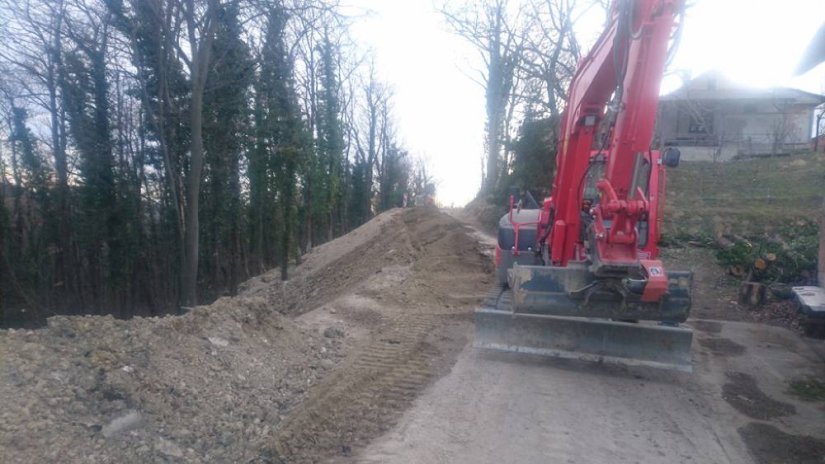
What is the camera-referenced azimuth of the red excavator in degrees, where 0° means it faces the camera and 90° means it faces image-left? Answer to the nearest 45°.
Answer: approximately 0°

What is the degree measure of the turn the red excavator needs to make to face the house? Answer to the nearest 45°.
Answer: approximately 180°

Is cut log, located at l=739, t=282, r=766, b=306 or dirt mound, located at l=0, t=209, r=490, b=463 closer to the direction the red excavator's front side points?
the dirt mound

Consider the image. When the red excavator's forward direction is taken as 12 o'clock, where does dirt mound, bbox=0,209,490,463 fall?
The dirt mound is roughly at 2 o'clock from the red excavator.

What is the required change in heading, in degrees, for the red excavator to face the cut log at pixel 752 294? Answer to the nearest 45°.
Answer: approximately 135° to its left

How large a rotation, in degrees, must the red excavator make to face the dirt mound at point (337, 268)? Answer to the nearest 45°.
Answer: approximately 135° to its right
